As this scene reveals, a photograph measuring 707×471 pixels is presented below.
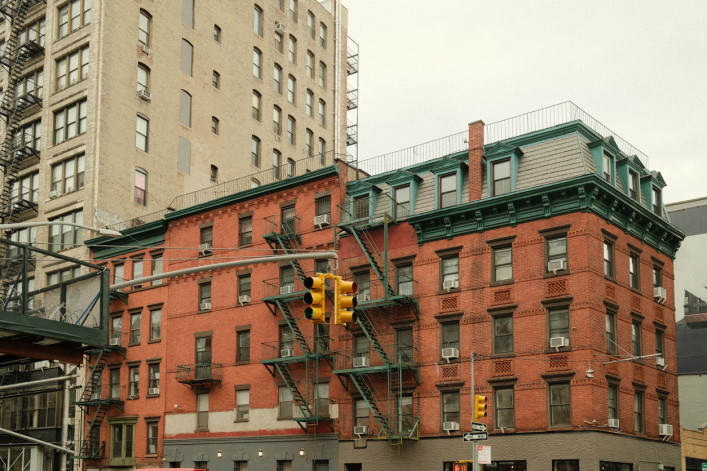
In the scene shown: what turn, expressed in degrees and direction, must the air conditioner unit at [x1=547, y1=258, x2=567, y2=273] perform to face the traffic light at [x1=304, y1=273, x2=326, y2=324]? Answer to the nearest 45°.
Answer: approximately 45° to its left

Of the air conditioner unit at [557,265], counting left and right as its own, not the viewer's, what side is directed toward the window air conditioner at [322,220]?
right

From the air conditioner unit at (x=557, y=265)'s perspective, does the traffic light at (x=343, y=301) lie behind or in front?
in front

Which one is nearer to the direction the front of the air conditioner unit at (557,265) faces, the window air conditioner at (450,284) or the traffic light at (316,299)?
the traffic light

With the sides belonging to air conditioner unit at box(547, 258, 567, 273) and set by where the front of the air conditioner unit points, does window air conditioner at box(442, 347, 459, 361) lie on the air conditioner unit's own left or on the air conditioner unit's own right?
on the air conditioner unit's own right
